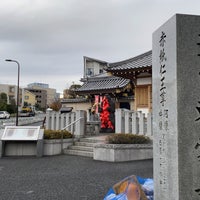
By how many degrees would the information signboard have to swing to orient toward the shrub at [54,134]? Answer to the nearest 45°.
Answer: approximately 90° to its left

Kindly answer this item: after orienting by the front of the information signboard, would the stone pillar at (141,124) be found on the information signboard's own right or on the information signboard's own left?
on the information signboard's own left

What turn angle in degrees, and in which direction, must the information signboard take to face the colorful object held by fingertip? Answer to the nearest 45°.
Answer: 0° — it already faces it

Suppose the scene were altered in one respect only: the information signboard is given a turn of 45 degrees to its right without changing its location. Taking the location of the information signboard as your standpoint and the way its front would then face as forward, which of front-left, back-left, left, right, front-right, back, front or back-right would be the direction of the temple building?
back

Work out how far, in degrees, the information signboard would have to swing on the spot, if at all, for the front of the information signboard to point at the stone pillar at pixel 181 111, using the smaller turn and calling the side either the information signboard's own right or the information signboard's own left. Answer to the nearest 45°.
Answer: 0° — it already faces it

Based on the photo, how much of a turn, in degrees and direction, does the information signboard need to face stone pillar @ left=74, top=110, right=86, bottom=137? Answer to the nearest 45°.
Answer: approximately 90° to its left

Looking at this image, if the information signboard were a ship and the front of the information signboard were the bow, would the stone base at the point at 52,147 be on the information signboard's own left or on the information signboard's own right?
on the information signboard's own left

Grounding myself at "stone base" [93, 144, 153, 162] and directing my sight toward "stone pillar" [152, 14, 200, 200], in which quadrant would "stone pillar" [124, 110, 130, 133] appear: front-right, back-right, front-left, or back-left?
back-left

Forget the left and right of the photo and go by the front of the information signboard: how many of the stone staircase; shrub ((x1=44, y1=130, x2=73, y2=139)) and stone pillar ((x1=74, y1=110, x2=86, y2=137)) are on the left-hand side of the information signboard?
3

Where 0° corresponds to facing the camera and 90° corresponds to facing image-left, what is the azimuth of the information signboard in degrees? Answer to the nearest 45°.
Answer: approximately 0°

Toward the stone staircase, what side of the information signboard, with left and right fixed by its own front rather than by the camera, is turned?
left

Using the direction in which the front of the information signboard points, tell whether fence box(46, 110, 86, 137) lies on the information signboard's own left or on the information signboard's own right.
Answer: on the information signboard's own left
